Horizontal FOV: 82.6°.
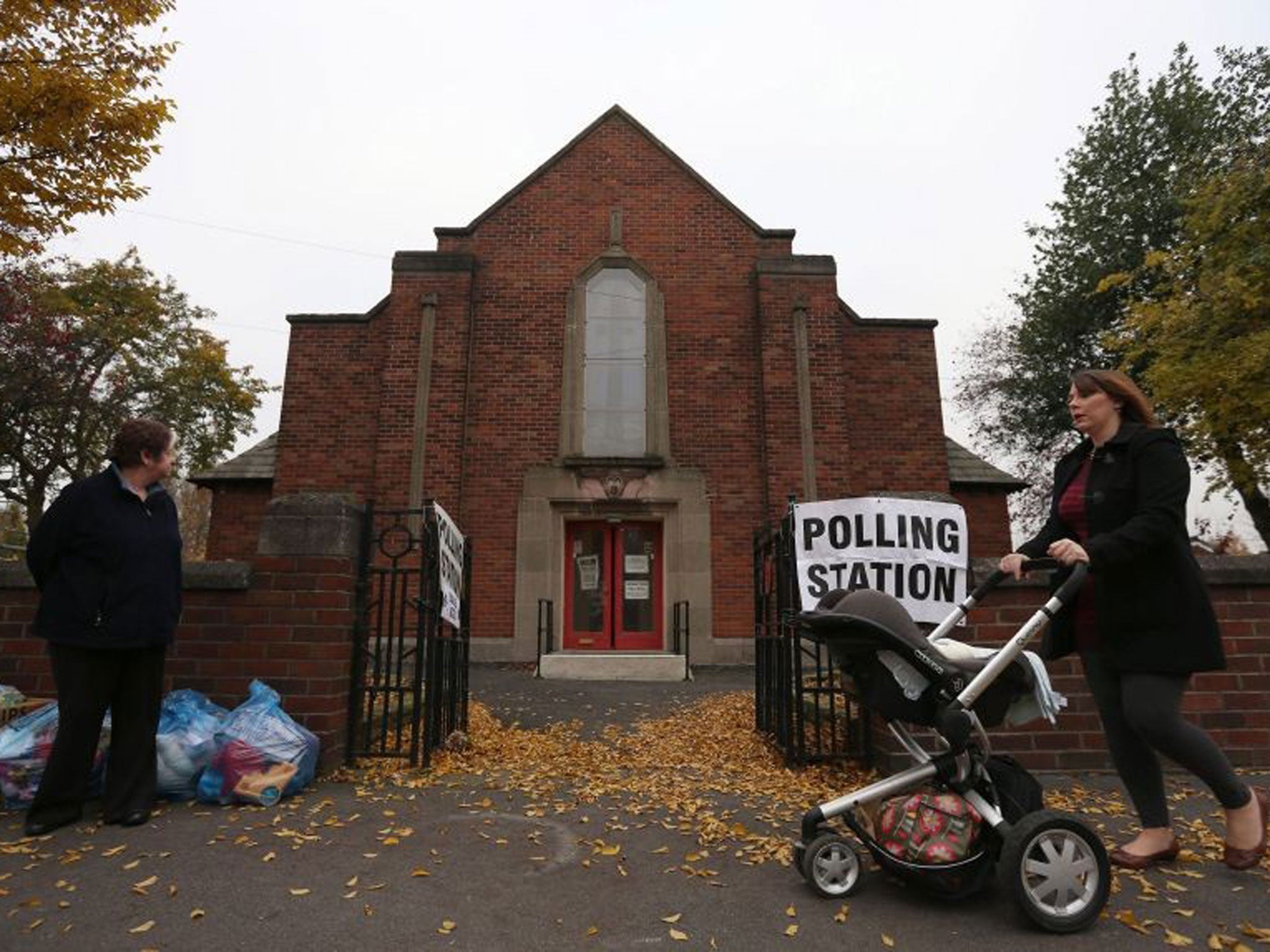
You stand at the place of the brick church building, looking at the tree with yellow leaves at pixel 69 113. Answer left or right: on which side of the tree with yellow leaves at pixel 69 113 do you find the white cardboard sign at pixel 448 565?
left

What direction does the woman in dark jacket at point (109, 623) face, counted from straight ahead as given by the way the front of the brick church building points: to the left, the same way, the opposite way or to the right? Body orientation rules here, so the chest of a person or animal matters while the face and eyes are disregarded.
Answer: to the left

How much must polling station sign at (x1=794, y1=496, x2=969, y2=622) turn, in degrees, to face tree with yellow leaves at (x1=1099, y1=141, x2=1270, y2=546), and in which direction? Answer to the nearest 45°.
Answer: approximately 135° to its left

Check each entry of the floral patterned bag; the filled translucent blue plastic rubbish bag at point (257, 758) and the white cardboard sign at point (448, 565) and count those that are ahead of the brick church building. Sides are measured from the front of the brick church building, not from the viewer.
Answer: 3

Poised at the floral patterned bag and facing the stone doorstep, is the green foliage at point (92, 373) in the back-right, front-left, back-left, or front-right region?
front-left

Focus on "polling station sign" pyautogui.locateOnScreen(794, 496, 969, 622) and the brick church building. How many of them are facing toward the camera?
2

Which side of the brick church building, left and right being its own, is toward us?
front

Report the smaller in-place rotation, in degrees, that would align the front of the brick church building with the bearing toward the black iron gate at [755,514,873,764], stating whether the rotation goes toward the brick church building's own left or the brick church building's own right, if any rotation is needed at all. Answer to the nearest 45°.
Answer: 0° — it already faces it

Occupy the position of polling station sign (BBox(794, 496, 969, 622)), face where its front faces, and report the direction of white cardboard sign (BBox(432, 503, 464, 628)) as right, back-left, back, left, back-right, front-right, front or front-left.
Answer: right

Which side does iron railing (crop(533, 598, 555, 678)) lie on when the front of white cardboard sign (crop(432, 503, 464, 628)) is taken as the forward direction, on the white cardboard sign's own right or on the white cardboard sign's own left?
on the white cardboard sign's own left

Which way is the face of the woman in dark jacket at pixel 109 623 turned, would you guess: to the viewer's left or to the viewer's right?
to the viewer's right

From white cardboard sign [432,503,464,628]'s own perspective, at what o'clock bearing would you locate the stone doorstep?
The stone doorstep is roughly at 10 o'clock from the white cardboard sign.

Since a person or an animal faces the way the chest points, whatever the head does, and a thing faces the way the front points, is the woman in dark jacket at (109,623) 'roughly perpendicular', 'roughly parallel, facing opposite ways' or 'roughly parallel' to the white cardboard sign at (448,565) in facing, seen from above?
roughly parallel

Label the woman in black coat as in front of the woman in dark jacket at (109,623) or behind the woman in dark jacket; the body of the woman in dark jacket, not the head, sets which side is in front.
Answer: in front

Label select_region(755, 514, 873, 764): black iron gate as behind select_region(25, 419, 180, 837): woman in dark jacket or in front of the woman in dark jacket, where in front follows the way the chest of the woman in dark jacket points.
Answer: in front

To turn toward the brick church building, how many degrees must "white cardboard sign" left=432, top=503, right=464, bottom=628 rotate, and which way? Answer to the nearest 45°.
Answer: approximately 90° to its left

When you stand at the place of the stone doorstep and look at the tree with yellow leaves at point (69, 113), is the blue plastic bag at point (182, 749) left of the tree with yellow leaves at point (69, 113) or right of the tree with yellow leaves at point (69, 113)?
left

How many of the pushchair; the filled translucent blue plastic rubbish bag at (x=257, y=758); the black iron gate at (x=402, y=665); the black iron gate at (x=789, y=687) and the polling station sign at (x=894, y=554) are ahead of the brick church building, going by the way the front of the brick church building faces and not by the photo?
5

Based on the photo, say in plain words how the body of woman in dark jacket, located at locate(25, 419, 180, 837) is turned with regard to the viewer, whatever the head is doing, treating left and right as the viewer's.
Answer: facing the viewer and to the right of the viewer

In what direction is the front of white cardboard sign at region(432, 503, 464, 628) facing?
to the viewer's right
